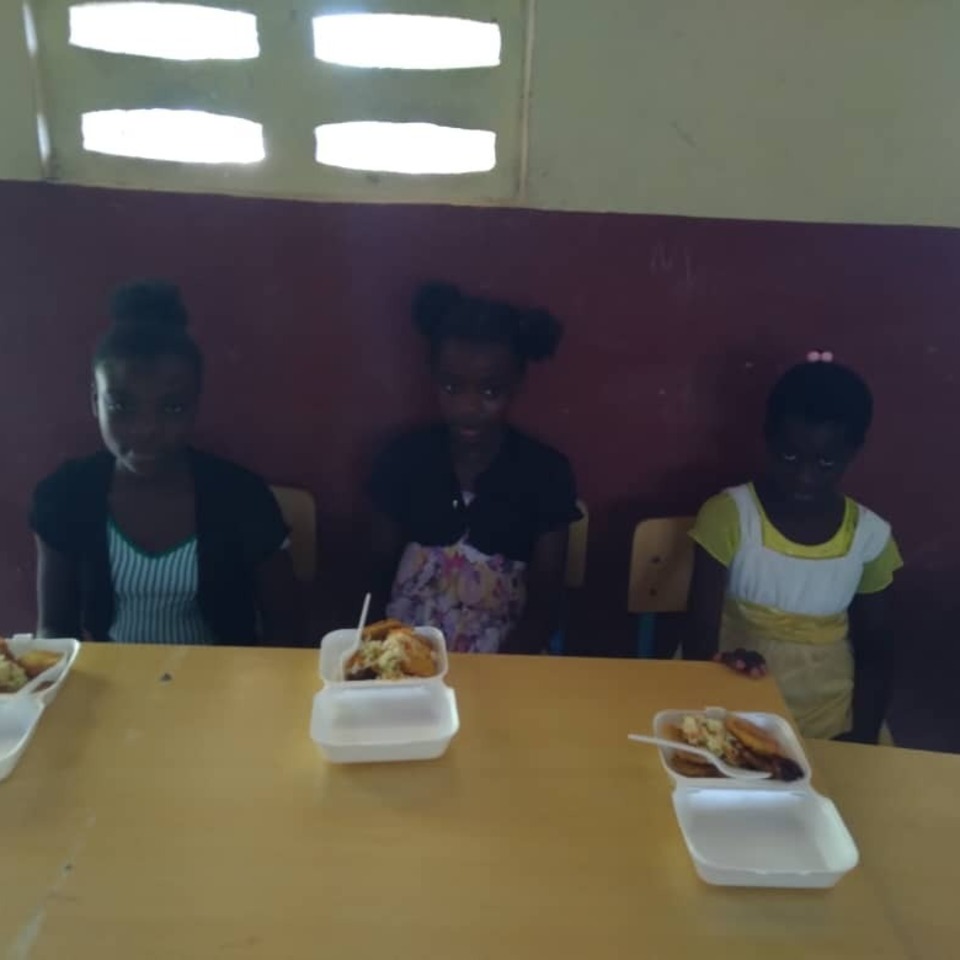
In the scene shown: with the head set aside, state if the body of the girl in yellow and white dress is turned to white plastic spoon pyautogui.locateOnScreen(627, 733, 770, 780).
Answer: yes

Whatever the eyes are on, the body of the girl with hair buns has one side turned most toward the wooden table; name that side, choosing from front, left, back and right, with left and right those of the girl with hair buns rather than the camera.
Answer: front

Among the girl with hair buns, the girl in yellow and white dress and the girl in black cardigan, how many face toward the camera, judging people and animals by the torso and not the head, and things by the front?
3

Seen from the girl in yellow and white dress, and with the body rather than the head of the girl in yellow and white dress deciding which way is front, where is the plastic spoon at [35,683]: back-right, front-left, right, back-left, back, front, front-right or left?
front-right

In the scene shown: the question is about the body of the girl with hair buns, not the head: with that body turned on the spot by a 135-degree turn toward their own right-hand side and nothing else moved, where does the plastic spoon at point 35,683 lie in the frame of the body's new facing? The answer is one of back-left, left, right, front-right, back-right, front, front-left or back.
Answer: left

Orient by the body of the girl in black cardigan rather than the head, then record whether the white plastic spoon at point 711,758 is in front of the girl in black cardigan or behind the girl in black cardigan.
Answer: in front

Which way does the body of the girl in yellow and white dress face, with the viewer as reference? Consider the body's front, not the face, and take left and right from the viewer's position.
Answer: facing the viewer

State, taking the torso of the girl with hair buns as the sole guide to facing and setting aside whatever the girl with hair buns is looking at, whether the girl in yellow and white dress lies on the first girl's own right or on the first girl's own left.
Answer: on the first girl's own left

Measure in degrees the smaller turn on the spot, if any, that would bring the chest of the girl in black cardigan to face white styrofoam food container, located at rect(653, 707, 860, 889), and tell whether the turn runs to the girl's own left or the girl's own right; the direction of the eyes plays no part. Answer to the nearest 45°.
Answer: approximately 45° to the girl's own left

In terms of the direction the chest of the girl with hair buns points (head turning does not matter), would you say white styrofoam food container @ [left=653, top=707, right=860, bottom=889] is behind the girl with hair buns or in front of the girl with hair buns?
in front

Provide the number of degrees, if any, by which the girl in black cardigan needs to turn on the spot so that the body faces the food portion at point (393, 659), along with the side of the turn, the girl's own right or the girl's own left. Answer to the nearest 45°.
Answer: approximately 45° to the girl's own left

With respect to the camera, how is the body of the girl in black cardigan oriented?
toward the camera
